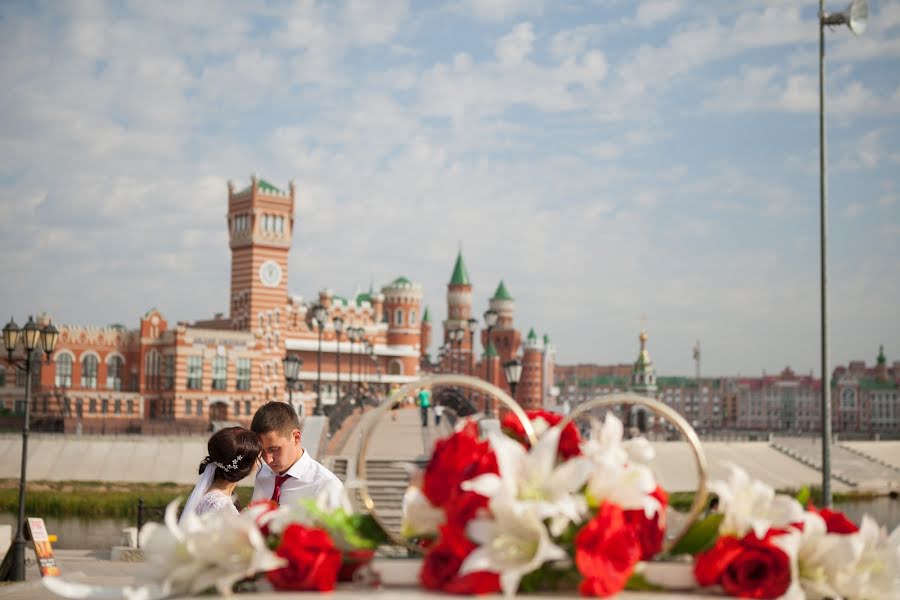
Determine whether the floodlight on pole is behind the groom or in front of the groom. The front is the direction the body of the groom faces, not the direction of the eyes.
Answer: behind

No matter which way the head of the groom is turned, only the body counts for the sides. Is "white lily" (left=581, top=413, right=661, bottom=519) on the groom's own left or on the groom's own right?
on the groom's own left

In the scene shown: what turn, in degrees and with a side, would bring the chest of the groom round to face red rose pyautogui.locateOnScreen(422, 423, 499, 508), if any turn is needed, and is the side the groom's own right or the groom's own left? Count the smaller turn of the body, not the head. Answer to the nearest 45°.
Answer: approximately 45° to the groom's own left

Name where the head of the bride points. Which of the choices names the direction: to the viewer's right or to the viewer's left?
to the viewer's right

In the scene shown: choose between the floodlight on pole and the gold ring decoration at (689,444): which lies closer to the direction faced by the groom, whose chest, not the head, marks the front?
the gold ring decoration

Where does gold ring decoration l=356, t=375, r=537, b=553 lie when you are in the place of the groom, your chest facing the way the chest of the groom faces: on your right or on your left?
on your left

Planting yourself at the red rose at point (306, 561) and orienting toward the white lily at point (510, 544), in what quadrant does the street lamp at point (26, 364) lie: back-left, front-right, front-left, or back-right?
back-left

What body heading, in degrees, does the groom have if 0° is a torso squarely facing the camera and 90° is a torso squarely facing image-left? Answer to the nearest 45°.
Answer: approximately 45°
